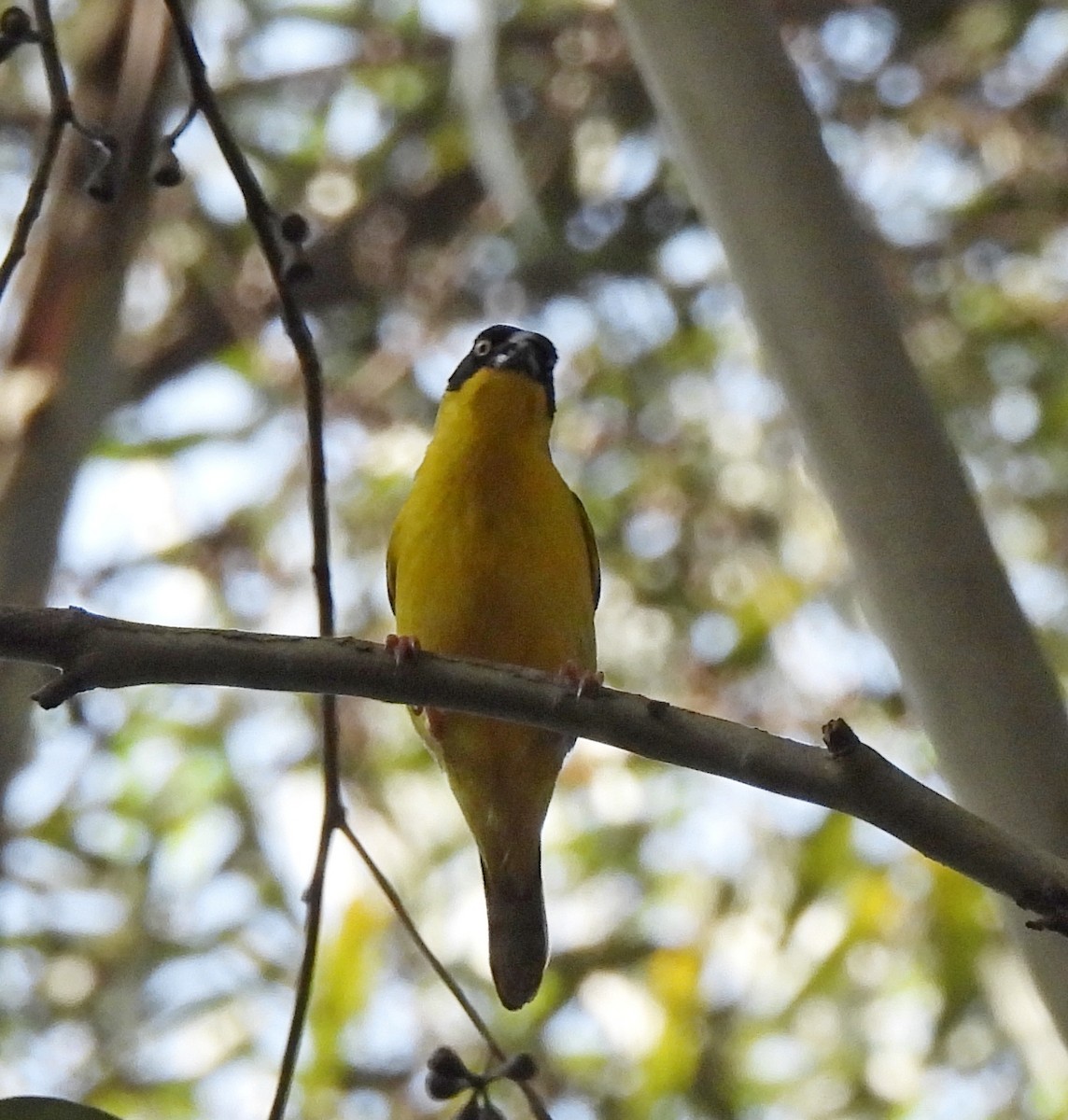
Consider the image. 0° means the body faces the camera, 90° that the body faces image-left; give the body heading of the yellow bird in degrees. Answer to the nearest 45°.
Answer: approximately 0°
